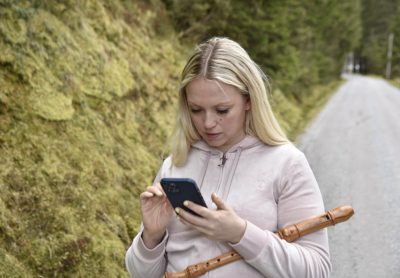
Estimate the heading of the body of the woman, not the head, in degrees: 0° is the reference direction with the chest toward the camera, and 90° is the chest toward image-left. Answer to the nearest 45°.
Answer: approximately 45°
